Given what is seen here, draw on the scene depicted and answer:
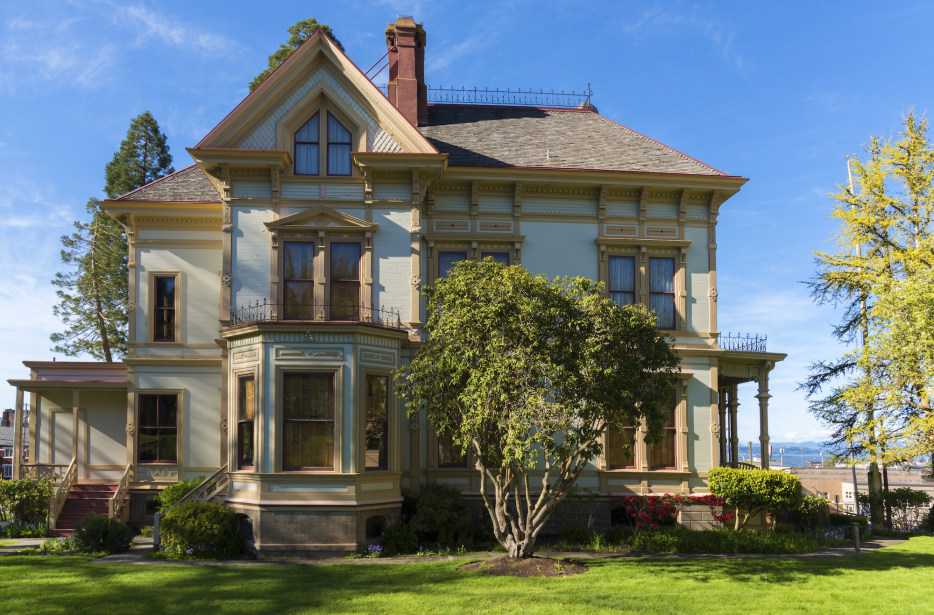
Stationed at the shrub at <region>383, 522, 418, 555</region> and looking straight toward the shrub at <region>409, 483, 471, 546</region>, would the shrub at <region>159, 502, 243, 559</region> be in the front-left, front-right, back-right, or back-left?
back-left

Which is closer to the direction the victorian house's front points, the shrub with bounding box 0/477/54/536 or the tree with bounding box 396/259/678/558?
the tree

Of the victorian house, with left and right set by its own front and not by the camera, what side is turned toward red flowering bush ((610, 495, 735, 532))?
front

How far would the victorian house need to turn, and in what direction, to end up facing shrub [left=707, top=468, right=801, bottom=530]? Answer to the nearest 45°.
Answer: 0° — it already faces it

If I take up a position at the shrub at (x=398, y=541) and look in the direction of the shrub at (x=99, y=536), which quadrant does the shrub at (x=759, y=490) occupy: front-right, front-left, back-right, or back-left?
back-right
